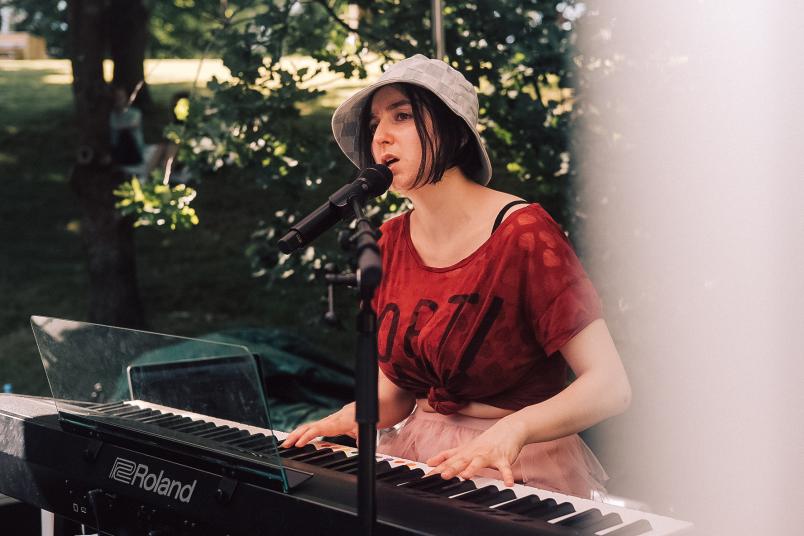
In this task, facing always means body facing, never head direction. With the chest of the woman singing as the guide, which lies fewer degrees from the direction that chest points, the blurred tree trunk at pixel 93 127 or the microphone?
the microphone

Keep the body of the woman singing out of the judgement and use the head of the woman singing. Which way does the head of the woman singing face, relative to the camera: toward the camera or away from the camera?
toward the camera

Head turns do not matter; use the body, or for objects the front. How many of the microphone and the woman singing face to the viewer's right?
1

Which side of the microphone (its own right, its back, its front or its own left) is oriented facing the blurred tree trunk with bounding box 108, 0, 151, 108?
left

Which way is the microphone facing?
to the viewer's right

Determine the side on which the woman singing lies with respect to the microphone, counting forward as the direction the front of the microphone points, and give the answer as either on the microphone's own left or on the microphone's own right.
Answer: on the microphone's own left

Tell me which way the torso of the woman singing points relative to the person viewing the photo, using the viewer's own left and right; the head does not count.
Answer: facing the viewer and to the left of the viewer

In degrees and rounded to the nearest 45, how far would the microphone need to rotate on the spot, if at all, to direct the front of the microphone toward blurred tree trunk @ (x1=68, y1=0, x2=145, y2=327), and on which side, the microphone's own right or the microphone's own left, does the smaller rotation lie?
approximately 90° to the microphone's own left

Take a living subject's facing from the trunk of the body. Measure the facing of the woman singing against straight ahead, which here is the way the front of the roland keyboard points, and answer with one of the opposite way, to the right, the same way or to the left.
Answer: the opposite way
